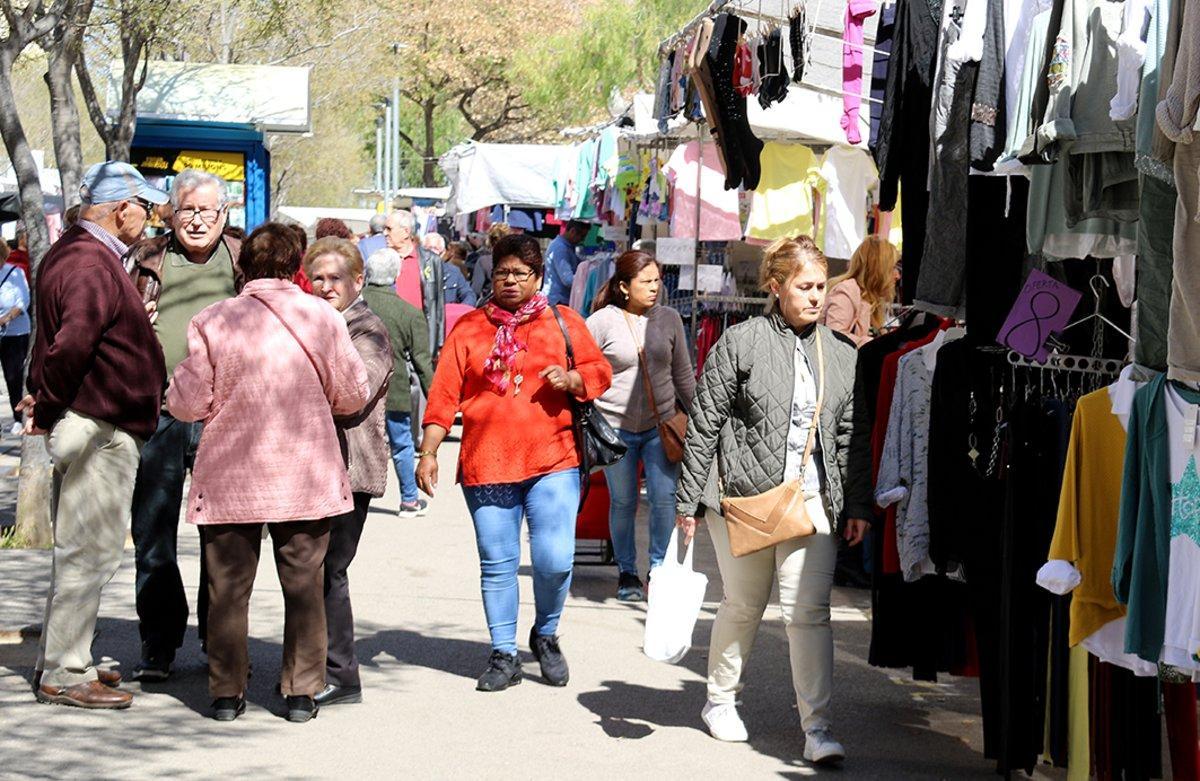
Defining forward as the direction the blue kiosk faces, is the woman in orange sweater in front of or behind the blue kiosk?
in front

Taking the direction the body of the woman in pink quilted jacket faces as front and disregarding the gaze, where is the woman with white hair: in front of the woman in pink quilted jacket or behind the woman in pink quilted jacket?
in front

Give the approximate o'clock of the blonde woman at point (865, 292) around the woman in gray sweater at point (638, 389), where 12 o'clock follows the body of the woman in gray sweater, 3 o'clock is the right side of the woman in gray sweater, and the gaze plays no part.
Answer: The blonde woman is roughly at 9 o'clock from the woman in gray sweater.

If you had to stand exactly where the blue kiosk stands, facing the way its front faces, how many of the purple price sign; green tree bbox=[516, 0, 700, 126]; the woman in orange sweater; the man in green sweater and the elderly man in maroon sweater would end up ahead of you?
4

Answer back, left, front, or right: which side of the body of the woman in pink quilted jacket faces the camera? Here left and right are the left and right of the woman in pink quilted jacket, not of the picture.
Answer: back

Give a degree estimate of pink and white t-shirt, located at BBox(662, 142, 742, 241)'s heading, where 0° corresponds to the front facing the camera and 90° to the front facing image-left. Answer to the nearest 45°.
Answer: approximately 0°

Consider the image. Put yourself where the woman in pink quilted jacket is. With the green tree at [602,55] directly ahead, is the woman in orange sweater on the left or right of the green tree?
right

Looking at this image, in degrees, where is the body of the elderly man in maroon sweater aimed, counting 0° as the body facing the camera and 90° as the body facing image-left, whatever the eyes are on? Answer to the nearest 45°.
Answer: approximately 270°

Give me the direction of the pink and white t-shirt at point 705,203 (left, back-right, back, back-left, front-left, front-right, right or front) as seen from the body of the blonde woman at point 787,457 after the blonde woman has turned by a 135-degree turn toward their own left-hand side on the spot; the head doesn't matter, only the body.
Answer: front

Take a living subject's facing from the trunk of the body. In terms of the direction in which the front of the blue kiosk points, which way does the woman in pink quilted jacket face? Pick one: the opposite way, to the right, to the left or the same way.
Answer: the opposite way

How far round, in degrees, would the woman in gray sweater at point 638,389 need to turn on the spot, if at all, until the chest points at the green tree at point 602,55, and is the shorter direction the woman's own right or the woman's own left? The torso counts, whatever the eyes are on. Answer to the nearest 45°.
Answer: approximately 180°

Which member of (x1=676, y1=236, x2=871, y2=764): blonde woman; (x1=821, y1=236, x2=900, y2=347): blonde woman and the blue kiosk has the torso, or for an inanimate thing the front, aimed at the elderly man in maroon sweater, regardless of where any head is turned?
the blue kiosk
